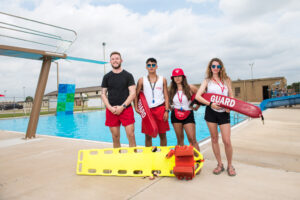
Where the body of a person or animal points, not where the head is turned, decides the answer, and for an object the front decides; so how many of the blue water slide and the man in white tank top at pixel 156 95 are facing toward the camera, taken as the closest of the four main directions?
1

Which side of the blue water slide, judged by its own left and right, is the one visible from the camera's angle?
left

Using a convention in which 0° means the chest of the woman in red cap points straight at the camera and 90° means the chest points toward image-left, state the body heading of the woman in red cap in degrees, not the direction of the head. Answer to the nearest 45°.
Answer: approximately 0°

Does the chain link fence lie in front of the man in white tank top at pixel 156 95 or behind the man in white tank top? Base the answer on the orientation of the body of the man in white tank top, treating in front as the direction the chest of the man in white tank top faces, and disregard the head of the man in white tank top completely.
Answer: behind

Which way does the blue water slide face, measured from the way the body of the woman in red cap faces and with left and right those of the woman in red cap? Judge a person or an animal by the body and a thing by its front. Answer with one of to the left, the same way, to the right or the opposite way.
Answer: to the right

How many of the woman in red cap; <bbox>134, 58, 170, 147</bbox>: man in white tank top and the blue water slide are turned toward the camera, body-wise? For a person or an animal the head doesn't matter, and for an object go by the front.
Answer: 2

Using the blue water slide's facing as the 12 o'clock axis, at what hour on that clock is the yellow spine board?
The yellow spine board is roughly at 9 o'clock from the blue water slide.
